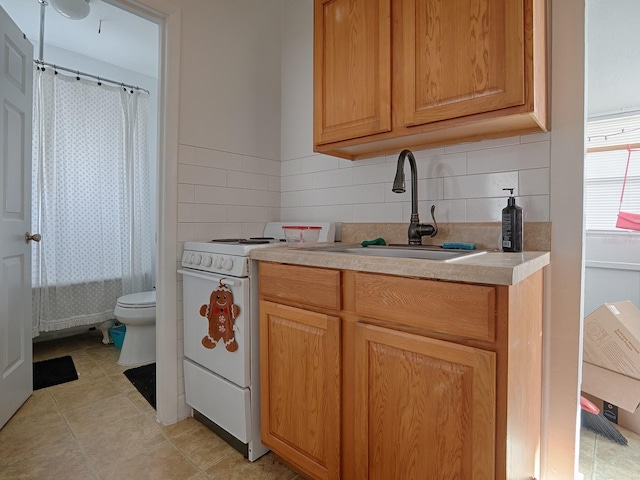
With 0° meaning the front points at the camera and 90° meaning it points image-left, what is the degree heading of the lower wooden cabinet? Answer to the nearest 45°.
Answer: approximately 45°

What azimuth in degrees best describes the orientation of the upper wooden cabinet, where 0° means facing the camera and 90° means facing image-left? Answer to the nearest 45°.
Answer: approximately 45°

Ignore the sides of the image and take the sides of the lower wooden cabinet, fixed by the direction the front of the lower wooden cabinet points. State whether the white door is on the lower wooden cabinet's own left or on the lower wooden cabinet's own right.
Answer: on the lower wooden cabinet's own right

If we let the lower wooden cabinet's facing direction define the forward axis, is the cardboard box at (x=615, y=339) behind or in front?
behind
